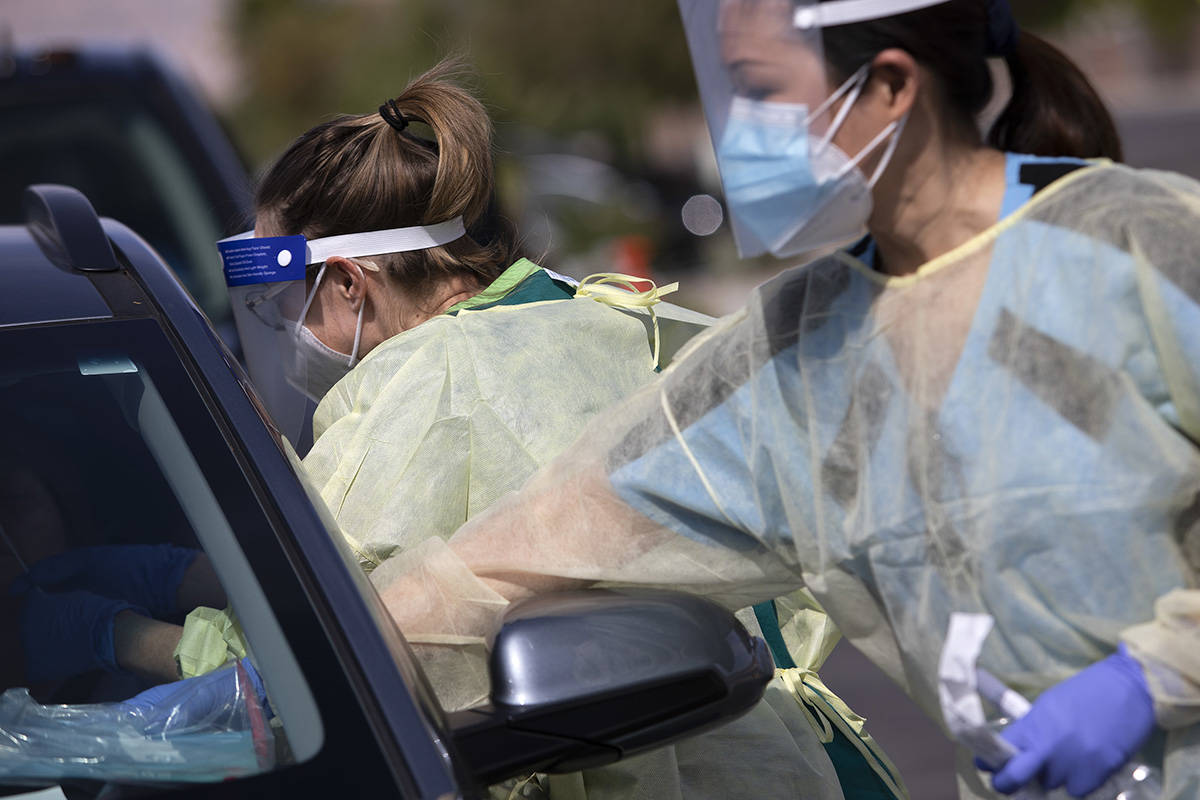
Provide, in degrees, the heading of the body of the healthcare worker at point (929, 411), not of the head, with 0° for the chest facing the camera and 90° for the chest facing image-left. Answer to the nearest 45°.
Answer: approximately 45°

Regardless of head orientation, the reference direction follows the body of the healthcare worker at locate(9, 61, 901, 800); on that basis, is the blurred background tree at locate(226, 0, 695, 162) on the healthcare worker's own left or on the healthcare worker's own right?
on the healthcare worker's own right

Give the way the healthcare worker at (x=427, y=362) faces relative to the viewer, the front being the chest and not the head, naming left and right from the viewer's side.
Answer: facing to the left of the viewer

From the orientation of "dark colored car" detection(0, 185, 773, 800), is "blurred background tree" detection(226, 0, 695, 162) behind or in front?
behind

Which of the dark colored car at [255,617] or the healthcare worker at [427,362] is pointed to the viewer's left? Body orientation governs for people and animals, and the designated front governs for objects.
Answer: the healthcare worker

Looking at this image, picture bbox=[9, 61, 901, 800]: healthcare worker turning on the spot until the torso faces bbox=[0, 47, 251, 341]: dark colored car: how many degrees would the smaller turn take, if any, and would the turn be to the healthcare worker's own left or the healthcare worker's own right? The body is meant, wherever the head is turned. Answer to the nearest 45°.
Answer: approximately 90° to the healthcare worker's own right

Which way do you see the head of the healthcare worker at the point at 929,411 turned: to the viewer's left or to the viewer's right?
to the viewer's left

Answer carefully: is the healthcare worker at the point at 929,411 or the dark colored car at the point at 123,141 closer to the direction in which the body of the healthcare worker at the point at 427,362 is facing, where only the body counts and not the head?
the dark colored car
